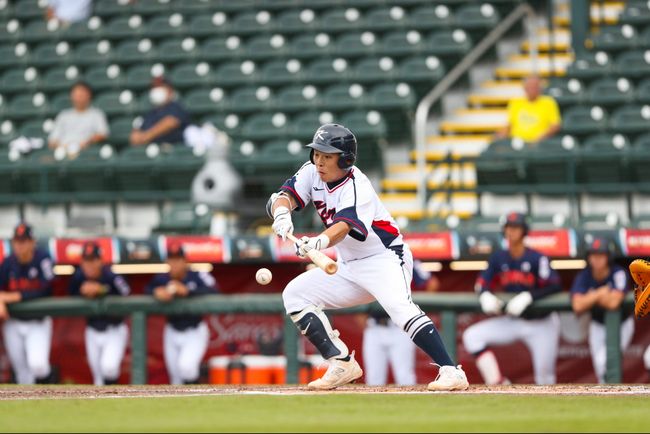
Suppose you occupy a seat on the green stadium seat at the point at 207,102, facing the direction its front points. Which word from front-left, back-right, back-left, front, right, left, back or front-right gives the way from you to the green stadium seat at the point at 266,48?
back-left

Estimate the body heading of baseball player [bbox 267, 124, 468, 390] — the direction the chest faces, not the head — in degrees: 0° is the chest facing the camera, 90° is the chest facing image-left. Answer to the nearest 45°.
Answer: approximately 45°

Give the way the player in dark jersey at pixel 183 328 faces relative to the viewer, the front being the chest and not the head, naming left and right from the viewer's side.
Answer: facing the viewer

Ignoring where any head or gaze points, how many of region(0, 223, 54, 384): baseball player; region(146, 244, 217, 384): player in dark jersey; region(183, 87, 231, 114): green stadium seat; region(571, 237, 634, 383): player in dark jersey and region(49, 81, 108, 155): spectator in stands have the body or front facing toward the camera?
5

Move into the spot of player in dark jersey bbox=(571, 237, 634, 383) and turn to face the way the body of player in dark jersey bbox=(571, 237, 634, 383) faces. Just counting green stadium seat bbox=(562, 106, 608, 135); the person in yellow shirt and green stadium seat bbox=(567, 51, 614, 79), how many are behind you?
3

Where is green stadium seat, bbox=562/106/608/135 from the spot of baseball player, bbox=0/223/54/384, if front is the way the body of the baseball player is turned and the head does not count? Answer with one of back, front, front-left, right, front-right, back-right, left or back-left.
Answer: left

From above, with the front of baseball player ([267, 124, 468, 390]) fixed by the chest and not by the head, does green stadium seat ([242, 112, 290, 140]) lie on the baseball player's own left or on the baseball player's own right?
on the baseball player's own right

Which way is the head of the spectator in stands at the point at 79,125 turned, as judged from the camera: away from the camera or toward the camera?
toward the camera

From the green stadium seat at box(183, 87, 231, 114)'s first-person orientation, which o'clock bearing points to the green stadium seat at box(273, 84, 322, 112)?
the green stadium seat at box(273, 84, 322, 112) is roughly at 10 o'clock from the green stadium seat at box(183, 87, 231, 114).

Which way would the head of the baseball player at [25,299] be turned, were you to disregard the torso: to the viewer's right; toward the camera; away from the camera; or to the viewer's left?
toward the camera

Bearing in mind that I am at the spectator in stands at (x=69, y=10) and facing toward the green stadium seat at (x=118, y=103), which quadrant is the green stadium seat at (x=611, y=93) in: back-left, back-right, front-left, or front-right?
front-left

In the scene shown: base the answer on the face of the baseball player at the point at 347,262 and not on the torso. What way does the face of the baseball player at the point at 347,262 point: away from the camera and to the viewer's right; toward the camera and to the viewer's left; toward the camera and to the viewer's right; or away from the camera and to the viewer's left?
toward the camera and to the viewer's left

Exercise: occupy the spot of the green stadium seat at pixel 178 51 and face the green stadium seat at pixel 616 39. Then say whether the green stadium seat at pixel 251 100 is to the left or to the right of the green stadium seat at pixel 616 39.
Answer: right

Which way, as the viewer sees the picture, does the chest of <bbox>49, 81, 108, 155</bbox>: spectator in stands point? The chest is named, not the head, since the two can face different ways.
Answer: toward the camera

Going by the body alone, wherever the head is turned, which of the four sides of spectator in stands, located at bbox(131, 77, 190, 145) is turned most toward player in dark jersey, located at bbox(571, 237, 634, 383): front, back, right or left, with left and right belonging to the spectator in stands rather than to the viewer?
left
